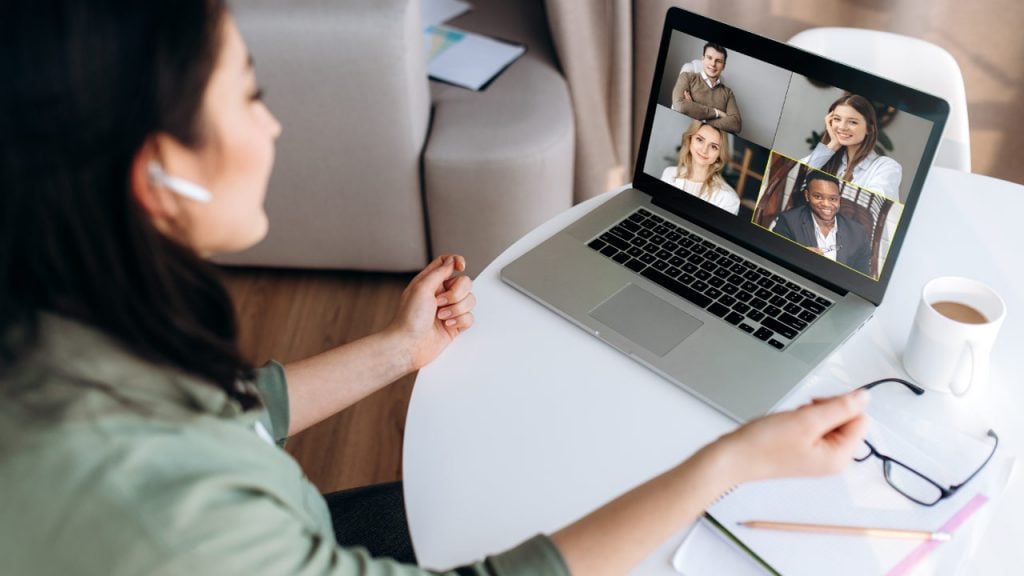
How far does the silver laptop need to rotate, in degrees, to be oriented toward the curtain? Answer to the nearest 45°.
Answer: approximately 135° to its right

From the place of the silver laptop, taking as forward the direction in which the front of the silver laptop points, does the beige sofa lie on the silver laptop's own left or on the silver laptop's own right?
on the silver laptop's own right

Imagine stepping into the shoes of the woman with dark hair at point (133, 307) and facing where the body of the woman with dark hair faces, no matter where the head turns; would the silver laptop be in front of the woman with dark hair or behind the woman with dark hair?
in front

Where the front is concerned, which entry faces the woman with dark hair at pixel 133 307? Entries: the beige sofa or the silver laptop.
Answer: the silver laptop

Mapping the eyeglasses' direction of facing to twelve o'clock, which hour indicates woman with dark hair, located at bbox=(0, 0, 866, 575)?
The woman with dark hair is roughly at 12 o'clock from the eyeglasses.

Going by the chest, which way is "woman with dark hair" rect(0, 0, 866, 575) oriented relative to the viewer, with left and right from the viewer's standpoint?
facing away from the viewer and to the right of the viewer

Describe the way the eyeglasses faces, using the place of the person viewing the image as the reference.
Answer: facing the viewer and to the left of the viewer

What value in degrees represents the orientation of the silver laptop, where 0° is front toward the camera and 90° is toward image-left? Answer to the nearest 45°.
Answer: approximately 45°

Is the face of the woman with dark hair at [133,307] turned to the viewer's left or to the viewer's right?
to the viewer's right

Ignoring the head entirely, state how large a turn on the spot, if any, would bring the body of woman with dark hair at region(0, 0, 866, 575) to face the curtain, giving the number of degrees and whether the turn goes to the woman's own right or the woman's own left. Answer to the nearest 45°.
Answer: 0° — they already face it
